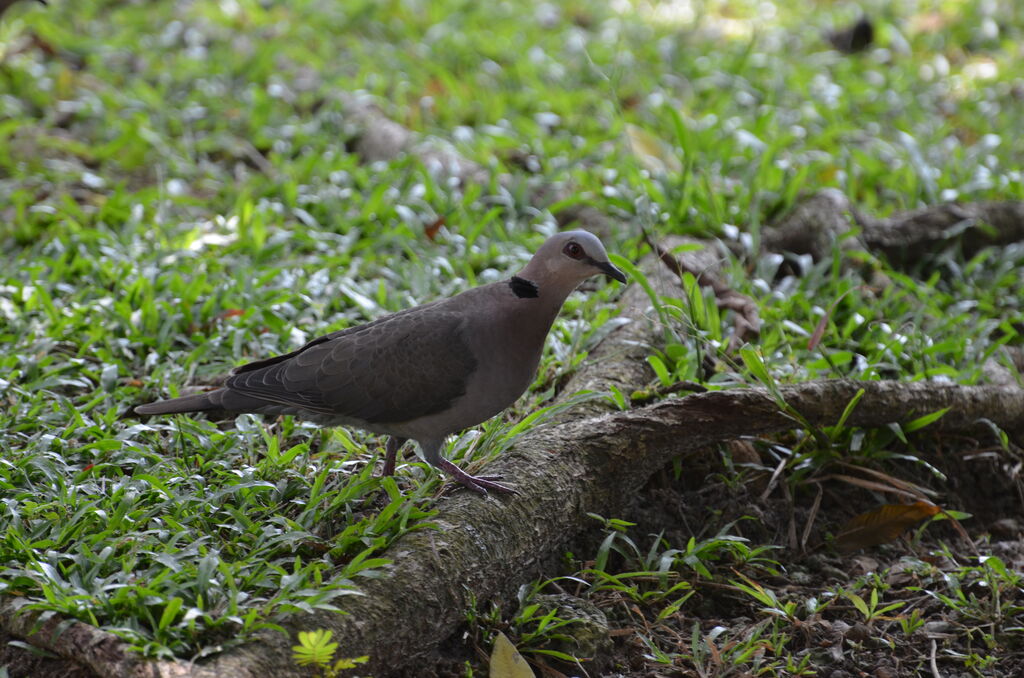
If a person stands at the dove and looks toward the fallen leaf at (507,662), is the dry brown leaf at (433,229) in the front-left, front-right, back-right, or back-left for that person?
back-left

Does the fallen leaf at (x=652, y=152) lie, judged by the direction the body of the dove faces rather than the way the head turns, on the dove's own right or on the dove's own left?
on the dove's own left

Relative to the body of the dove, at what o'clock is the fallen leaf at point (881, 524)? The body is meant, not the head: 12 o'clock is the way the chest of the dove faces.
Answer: The fallen leaf is roughly at 12 o'clock from the dove.

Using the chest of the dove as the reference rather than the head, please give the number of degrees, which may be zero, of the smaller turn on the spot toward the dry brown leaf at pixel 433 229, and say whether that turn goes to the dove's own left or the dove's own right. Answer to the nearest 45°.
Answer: approximately 90° to the dove's own left

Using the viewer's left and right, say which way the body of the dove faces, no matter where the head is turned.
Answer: facing to the right of the viewer

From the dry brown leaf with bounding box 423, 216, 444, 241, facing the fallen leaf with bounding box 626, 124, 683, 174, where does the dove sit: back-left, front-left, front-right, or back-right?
back-right

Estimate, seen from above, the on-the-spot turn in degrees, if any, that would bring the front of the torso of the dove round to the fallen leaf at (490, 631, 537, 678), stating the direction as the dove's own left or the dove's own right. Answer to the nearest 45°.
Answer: approximately 90° to the dove's own right

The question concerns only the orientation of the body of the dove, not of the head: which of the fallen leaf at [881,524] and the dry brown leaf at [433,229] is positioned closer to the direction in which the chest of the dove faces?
the fallen leaf
